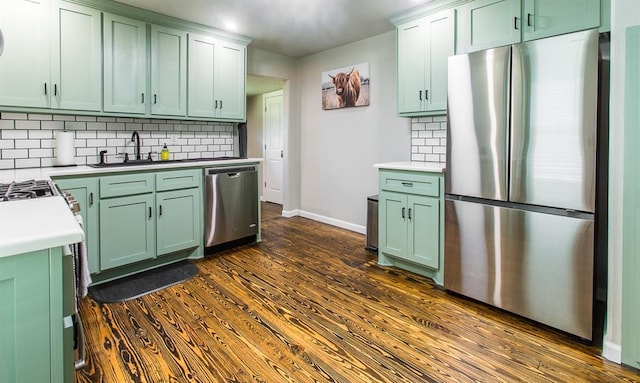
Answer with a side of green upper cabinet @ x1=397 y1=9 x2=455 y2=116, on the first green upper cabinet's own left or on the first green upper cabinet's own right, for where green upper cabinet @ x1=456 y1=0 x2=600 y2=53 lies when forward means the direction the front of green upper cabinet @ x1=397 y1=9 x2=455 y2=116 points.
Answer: on the first green upper cabinet's own left

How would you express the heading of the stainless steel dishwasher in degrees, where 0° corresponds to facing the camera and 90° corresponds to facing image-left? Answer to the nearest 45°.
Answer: approximately 315°

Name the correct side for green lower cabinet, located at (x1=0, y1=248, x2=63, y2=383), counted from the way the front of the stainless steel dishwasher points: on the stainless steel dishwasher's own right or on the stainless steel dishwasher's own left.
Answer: on the stainless steel dishwasher's own right

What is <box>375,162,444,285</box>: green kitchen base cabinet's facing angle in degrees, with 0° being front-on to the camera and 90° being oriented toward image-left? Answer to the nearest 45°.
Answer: approximately 45°

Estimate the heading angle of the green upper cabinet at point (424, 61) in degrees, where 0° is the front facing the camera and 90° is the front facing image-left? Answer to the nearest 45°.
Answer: approximately 45°
